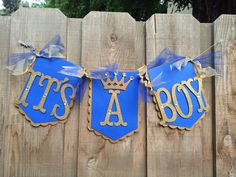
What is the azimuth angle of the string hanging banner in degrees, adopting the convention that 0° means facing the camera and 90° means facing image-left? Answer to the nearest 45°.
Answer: approximately 0°
